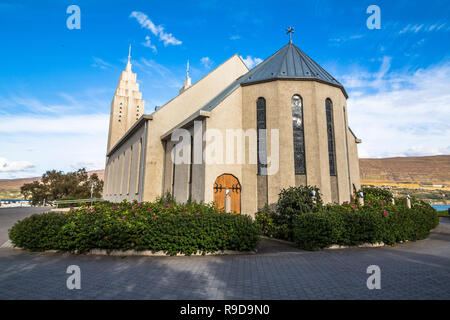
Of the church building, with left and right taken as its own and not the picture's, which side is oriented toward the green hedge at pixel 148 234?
left

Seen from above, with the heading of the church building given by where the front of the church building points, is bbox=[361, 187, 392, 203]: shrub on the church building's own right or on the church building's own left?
on the church building's own right

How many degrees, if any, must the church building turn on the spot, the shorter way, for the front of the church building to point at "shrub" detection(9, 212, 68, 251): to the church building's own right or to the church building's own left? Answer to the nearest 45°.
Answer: approximately 90° to the church building's own left

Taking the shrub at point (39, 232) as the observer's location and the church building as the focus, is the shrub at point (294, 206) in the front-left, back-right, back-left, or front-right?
front-right

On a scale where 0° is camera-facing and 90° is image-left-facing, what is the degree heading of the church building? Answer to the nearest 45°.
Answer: approximately 135°
